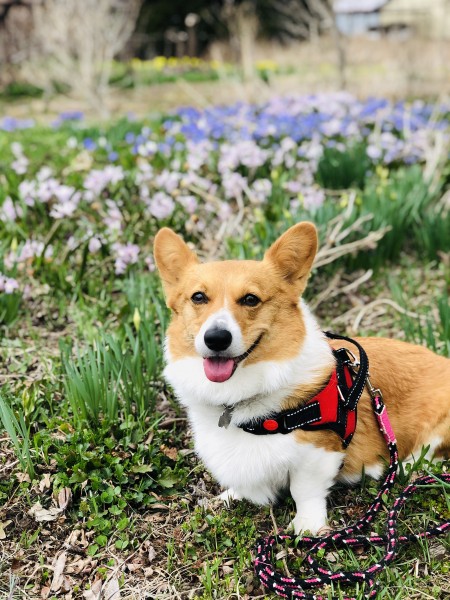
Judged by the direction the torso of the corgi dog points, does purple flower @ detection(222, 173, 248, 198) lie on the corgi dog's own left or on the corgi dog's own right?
on the corgi dog's own right

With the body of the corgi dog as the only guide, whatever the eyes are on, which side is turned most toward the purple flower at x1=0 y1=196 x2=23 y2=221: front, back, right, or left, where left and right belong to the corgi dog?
right

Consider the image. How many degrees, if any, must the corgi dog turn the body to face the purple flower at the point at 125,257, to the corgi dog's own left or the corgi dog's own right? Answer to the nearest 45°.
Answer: approximately 90° to the corgi dog's own right

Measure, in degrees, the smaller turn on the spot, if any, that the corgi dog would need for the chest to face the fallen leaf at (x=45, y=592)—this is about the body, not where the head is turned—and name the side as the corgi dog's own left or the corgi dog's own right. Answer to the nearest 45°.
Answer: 0° — it already faces it

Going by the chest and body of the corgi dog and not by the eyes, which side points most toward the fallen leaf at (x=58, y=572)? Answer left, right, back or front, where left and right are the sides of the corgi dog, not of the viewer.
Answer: front

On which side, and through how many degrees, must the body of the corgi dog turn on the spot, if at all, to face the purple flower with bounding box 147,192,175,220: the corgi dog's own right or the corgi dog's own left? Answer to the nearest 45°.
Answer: approximately 135° to the corgi dog's own right

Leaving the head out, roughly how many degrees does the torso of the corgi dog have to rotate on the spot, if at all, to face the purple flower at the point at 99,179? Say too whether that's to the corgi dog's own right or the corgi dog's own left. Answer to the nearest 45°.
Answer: approximately 90° to the corgi dog's own right

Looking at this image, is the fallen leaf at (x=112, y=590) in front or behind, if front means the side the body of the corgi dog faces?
in front

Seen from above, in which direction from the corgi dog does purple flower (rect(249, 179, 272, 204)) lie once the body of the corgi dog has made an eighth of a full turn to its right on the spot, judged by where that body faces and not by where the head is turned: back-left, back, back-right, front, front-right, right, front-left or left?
right

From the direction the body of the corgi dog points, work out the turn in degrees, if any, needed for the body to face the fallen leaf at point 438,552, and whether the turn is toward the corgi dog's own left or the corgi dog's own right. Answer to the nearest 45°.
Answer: approximately 135° to the corgi dog's own left

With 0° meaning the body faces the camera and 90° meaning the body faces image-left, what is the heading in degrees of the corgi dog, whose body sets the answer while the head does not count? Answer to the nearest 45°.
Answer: approximately 45°

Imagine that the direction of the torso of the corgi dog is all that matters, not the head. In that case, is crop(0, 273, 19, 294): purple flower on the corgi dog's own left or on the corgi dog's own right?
on the corgi dog's own right
